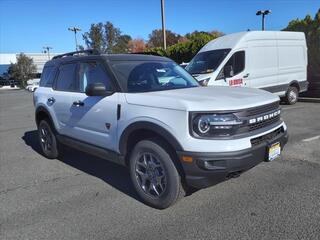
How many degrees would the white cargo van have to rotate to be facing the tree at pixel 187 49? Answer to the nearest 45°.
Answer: approximately 135° to its right

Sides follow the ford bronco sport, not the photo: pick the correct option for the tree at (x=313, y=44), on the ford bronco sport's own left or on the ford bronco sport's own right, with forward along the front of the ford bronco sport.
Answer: on the ford bronco sport's own left

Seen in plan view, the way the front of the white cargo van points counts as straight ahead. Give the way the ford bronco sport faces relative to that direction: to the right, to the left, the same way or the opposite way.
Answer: to the left

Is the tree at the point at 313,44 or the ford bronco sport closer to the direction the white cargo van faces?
the ford bronco sport

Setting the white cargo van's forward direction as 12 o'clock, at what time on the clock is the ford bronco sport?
The ford bronco sport is roughly at 11 o'clock from the white cargo van.

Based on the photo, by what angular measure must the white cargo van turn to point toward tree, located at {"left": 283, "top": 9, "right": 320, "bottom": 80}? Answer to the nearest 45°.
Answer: approximately 180°

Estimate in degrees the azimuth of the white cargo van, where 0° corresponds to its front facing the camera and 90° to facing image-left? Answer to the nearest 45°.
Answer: approximately 45°

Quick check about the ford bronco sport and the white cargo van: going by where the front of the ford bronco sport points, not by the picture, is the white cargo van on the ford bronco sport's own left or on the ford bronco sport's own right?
on the ford bronco sport's own left
